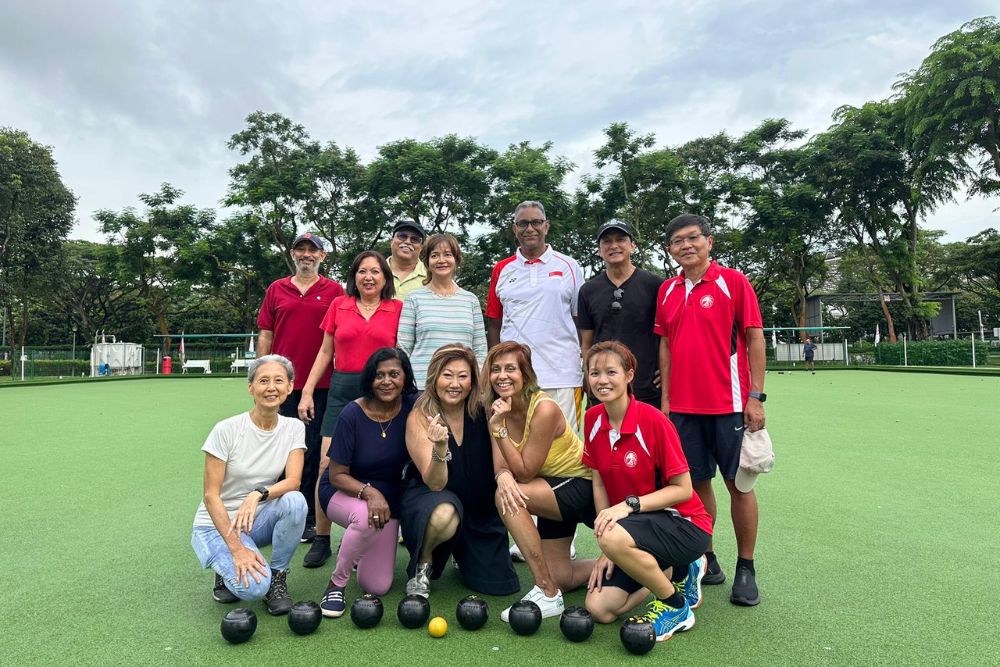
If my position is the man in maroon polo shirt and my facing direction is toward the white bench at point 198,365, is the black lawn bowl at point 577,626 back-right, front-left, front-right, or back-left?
back-right

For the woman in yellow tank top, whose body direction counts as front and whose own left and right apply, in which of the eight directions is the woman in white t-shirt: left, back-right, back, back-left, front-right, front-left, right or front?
front-right

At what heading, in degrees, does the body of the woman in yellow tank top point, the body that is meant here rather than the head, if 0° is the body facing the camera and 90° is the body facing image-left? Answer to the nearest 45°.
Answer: approximately 45°

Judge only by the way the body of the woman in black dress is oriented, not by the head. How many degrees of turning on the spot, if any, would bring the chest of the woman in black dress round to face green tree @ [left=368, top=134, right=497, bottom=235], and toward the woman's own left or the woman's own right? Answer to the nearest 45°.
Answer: approximately 180°

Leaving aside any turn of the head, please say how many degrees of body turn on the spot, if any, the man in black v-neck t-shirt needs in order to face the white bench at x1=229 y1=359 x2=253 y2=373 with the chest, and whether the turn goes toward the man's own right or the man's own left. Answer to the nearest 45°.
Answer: approximately 135° to the man's own right

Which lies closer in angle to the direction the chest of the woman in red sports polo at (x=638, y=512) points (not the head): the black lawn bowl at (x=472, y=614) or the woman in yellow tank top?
the black lawn bowl

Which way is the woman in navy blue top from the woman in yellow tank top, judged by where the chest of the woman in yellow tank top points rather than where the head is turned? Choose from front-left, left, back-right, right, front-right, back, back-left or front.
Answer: front-right

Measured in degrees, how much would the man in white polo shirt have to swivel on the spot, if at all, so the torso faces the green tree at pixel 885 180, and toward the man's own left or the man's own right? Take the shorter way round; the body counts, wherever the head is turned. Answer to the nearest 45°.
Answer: approximately 135° to the man's own left

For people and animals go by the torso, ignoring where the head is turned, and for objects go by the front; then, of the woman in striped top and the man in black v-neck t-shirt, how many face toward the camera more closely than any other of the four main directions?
2
